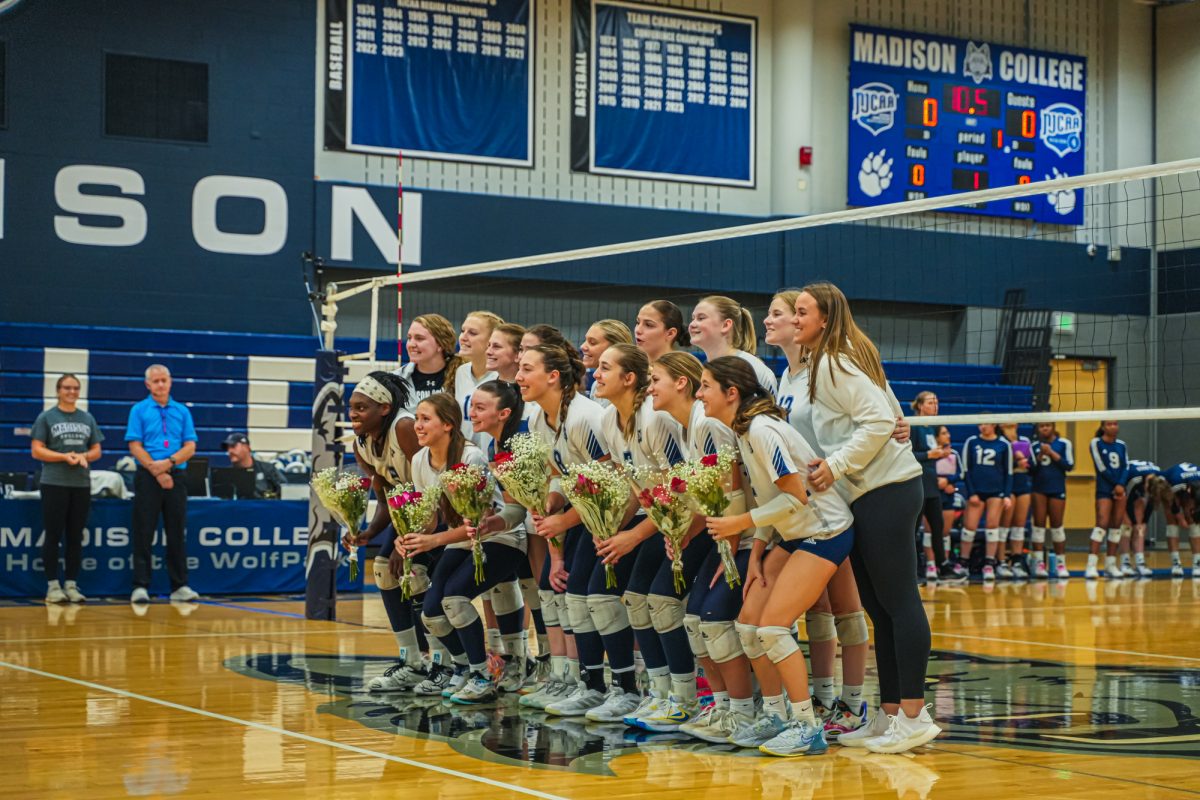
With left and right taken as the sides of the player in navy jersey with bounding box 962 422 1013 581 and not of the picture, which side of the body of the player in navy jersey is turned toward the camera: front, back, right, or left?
front

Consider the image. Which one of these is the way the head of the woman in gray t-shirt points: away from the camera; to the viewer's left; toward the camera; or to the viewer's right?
toward the camera

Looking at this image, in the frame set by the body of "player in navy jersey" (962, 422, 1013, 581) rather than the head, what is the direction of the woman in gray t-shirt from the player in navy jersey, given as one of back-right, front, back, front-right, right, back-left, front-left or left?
front-right

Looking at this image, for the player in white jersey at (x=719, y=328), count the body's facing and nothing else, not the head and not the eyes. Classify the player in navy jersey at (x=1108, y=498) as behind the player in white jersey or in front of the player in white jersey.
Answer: behind

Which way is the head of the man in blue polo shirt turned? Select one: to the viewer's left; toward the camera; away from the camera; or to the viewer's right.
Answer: toward the camera

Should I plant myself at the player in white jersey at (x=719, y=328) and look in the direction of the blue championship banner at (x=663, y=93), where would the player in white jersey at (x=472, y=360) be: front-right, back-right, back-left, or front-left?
front-left

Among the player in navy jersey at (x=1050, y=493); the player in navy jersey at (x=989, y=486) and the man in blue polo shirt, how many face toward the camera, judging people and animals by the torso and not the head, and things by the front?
3

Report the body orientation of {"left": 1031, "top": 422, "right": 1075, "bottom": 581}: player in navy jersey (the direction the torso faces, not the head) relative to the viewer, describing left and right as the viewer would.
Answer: facing the viewer

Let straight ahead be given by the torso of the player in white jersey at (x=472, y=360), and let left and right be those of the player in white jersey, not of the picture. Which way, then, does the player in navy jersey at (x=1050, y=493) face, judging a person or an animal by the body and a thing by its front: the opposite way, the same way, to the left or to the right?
the same way

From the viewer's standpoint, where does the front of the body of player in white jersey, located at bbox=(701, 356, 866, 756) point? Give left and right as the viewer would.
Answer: facing to the left of the viewer

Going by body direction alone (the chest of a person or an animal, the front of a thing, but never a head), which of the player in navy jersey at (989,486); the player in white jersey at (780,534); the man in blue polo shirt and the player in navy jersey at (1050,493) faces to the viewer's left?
the player in white jersey

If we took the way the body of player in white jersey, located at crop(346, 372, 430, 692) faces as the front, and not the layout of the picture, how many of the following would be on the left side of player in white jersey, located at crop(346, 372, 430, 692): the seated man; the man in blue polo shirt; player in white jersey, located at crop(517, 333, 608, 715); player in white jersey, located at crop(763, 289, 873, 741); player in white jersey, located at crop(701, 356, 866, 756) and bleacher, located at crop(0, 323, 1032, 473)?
3

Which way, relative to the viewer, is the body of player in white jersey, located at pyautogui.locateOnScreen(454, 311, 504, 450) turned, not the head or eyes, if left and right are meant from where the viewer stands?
facing the viewer and to the left of the viewer
